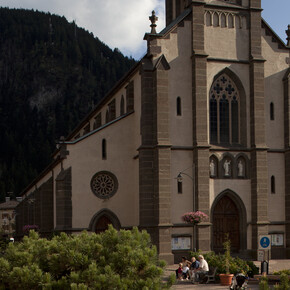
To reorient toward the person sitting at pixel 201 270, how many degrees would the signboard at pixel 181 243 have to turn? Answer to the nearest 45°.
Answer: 0° — it already faces them

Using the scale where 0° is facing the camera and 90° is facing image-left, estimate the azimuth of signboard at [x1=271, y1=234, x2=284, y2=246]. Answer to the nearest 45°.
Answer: approximately 0°

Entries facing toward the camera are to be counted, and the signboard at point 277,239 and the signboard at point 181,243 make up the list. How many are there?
2
